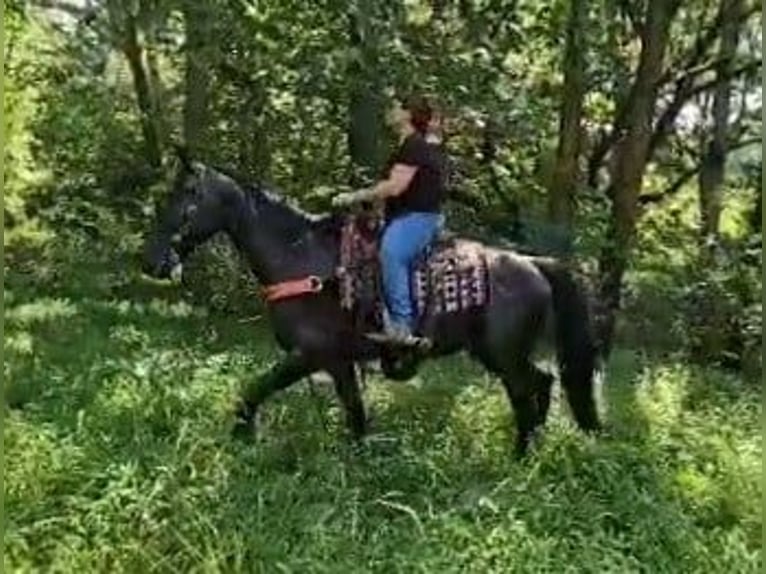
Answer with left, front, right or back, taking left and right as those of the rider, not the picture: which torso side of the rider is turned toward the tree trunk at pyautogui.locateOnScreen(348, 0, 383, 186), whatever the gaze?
right

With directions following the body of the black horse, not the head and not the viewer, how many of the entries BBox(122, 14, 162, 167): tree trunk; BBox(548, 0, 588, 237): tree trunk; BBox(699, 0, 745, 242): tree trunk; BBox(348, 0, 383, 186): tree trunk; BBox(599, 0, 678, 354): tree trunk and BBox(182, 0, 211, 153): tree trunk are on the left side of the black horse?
0

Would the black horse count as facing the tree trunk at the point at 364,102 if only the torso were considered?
no

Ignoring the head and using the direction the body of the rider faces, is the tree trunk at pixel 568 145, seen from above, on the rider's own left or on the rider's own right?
on the rider's own right

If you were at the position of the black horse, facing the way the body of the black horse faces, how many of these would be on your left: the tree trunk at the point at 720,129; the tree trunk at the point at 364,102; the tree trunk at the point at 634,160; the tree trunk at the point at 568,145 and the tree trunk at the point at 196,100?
0

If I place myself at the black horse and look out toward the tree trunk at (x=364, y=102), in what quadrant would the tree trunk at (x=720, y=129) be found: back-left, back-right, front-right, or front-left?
front-right

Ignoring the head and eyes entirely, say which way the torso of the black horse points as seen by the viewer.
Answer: to the viewer's left

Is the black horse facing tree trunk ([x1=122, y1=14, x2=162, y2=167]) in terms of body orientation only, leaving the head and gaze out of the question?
no

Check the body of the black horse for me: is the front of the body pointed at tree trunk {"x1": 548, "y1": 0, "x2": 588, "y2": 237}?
no

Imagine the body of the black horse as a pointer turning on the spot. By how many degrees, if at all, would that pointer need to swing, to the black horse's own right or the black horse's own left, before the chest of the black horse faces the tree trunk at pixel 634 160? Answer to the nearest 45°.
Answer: approximately 135° to the black horse's own right

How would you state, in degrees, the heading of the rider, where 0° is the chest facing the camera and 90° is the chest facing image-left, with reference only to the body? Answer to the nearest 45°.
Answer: approximately 90°
